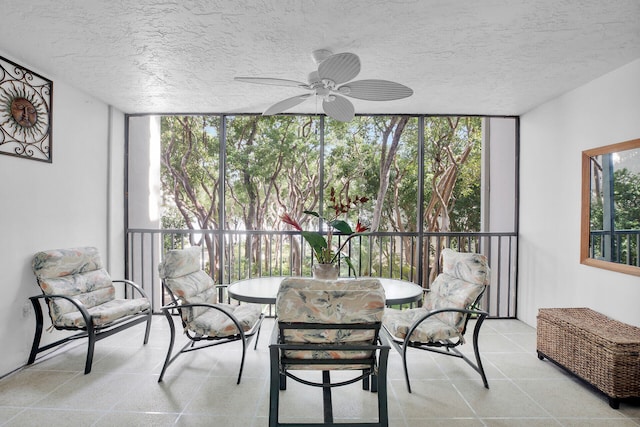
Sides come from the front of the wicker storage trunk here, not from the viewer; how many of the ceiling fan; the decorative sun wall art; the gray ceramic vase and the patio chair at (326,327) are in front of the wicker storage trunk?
4

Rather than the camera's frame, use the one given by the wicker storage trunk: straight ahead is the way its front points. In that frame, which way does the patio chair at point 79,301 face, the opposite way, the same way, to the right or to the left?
the opposite way

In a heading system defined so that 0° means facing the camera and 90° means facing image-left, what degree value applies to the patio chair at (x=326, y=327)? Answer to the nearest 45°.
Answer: approximately 180°

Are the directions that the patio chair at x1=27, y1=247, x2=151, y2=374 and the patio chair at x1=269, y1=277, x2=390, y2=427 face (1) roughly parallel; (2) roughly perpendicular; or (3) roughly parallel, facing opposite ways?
roughly perpendicular

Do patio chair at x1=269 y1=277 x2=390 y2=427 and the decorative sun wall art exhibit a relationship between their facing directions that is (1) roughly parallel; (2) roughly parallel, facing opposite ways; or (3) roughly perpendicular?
roughly perpendicular

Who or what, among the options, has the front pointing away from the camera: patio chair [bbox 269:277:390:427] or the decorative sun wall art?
the patio chair

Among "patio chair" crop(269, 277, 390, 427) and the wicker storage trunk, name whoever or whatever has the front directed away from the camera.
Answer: the patio chair

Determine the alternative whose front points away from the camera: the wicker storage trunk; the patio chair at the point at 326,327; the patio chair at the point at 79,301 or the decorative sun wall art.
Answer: the patio chair at the point at 326,327

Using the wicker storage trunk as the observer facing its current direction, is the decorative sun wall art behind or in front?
in front

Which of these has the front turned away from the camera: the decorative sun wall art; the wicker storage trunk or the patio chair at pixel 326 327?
the patio chair
